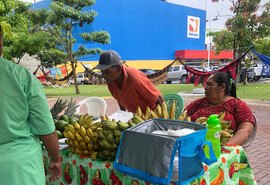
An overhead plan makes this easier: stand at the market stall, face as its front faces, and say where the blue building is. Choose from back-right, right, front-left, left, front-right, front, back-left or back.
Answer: back

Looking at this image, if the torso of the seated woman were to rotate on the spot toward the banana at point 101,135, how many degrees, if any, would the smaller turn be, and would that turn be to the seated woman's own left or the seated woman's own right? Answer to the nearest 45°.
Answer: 0° — they already face it

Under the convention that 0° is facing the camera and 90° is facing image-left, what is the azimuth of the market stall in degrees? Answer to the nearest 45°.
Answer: approximately 0°

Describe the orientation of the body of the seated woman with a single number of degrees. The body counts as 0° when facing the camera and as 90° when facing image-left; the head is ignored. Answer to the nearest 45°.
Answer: approximately 45°

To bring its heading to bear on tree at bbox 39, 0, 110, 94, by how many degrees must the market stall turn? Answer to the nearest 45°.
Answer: approximately 180°

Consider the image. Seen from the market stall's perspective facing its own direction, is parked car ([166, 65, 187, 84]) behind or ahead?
behind

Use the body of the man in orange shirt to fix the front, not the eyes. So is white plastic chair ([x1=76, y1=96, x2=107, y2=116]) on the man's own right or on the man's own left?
on the man's own right
